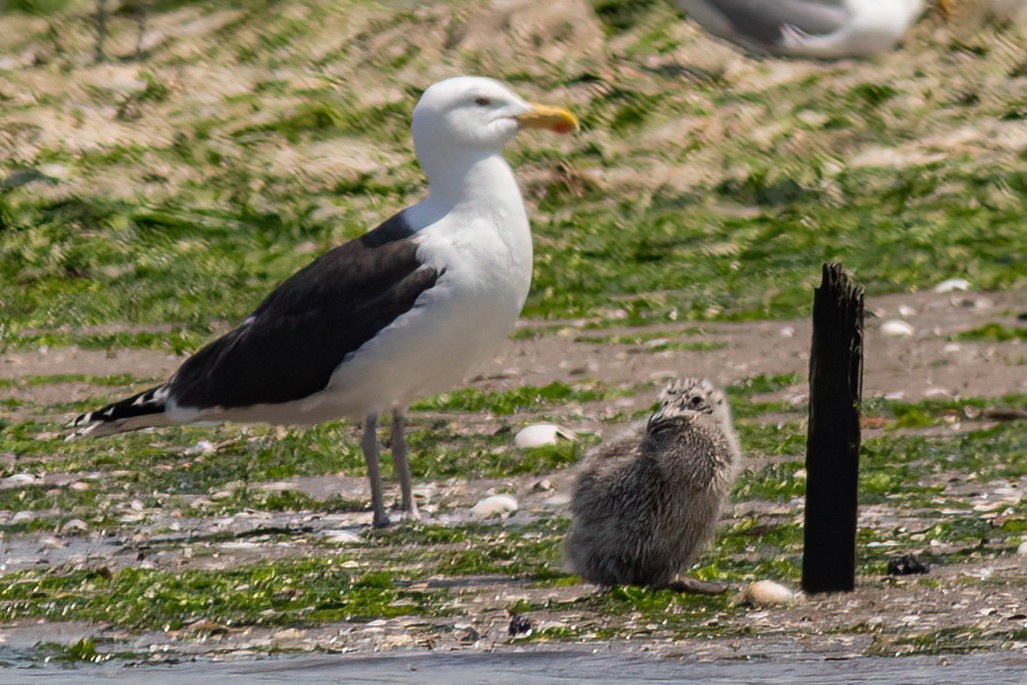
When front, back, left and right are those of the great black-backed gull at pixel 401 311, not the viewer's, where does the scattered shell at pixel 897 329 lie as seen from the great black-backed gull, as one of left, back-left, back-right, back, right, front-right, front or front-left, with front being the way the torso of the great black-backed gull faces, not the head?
front-left

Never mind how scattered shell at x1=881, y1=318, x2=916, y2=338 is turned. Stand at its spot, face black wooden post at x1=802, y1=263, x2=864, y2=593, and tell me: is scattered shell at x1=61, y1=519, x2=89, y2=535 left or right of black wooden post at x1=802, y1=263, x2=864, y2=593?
right

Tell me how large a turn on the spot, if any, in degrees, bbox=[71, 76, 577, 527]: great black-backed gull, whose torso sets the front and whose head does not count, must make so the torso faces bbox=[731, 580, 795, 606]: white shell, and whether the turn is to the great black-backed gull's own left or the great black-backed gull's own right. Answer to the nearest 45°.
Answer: approximately 45° to the great black-backed gull's own right

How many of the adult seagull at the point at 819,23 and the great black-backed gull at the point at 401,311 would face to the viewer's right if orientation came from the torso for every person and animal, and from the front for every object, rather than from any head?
2

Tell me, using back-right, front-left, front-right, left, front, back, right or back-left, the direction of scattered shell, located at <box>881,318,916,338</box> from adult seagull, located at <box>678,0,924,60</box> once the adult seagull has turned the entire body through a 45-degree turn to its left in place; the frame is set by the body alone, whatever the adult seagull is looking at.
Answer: back-right

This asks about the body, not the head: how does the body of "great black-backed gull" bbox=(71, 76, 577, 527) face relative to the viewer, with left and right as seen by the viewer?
facing to the right of the viewer

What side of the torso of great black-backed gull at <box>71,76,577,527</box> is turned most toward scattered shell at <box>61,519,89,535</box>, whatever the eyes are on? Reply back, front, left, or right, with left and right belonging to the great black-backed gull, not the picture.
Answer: back

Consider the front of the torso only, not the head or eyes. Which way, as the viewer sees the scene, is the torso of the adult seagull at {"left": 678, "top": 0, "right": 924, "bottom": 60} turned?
to the viewer's right

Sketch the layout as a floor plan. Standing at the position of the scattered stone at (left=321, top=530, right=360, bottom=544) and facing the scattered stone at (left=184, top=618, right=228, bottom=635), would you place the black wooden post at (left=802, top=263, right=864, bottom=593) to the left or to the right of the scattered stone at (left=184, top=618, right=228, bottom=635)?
left

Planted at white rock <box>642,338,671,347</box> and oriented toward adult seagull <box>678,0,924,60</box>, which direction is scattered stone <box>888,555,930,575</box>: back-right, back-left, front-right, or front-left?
back-right

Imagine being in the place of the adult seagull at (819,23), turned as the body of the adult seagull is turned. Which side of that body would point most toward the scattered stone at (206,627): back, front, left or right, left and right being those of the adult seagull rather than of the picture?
right

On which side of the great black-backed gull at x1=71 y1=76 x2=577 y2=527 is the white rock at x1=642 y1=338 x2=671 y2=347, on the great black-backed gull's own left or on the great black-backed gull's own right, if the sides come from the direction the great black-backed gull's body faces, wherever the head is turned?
on the great black-backed gull's own left

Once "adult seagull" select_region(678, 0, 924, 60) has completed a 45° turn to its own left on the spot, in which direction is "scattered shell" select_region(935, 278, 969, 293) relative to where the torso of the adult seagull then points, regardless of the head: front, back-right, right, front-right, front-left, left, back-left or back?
back-right

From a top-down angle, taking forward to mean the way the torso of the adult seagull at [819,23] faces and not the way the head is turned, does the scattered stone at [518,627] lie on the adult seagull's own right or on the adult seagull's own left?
on the adult seagull's own right

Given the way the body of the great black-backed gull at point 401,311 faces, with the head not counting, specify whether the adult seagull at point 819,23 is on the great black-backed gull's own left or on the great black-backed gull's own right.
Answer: on the great black-backed gull's own left

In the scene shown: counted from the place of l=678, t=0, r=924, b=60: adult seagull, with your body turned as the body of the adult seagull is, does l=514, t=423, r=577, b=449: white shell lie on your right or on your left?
on your right
